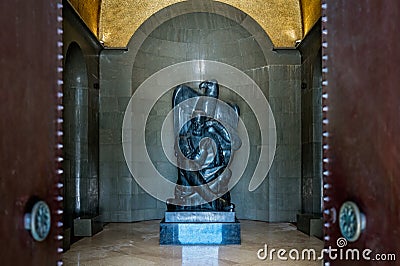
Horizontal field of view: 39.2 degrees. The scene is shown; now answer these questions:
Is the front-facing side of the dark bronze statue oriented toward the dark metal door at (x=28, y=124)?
yes

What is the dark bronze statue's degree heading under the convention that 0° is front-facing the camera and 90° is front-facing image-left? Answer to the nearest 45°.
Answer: approximately 0°

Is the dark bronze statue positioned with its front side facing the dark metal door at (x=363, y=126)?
yes
